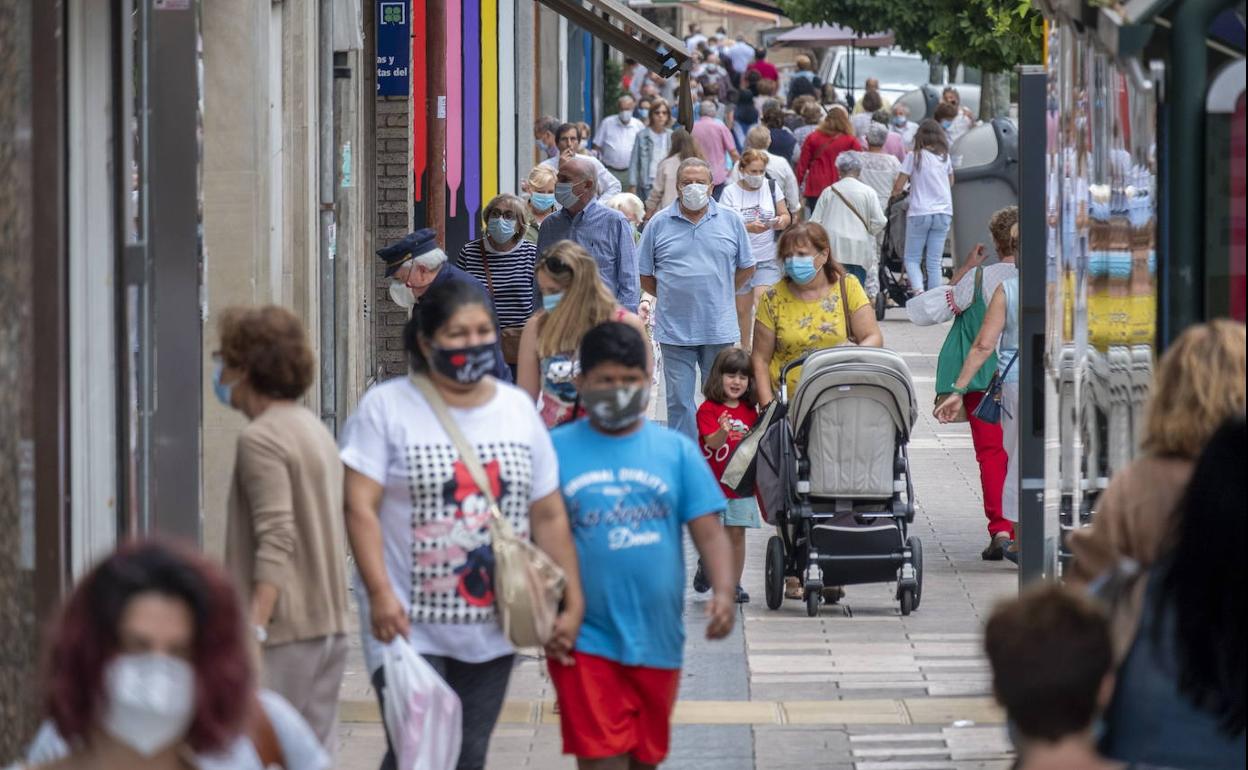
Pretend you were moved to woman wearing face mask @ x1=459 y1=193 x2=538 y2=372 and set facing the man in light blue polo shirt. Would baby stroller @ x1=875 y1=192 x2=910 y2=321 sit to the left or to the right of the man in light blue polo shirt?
left

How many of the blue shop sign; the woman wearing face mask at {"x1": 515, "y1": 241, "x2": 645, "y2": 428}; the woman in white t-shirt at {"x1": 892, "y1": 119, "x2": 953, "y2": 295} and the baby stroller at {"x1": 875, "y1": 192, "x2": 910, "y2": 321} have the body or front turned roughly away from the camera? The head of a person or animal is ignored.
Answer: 2

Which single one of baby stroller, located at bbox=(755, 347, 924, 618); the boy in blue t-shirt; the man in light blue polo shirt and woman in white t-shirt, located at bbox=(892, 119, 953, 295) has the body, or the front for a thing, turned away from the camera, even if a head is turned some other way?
the woman in white t-shirt

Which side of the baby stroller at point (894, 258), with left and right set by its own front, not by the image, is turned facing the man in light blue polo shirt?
back

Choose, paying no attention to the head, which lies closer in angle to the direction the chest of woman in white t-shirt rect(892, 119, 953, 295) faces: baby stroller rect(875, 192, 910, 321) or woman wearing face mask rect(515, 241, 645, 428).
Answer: the baby stroller

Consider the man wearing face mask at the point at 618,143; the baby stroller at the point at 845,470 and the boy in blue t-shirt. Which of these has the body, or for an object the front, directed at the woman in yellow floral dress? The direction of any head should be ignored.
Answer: the man wearing face mask

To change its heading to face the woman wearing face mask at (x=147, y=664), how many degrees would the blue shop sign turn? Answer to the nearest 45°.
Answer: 0° — it already faces them
